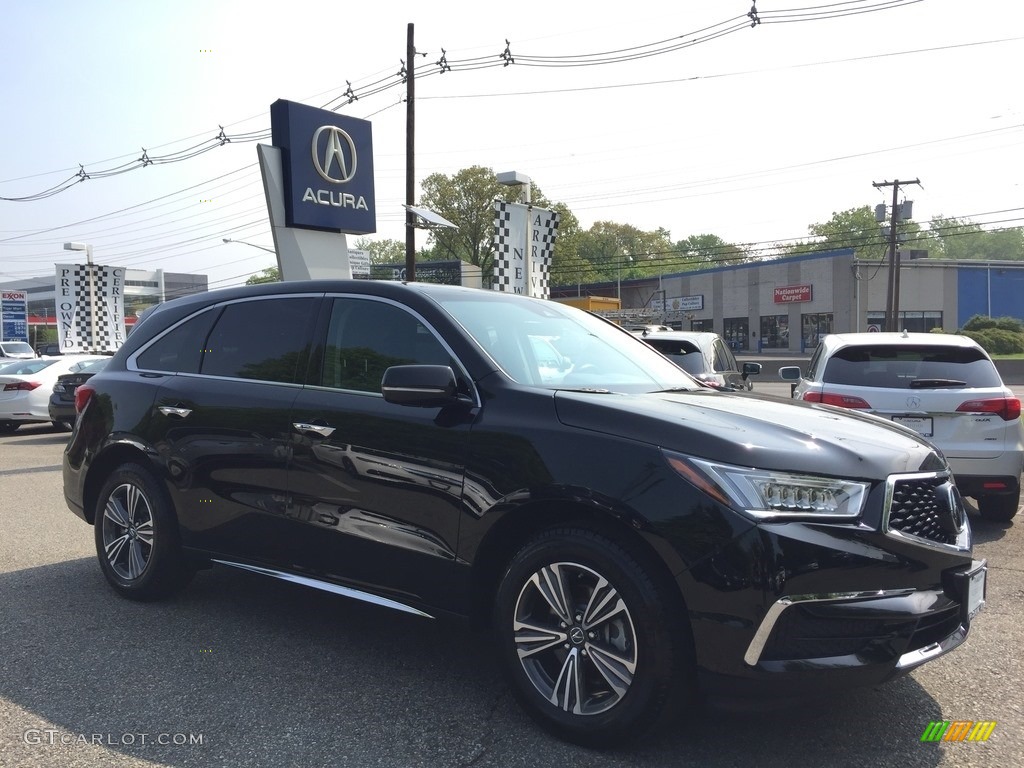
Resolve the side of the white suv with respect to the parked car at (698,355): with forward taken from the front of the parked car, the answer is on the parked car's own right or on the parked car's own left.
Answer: on the parked car's own right

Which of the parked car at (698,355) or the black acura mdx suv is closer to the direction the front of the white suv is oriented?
the parked car

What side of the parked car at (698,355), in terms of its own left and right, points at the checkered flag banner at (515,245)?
left

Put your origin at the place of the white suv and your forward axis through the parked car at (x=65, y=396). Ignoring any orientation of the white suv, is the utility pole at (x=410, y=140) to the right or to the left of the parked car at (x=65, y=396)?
right

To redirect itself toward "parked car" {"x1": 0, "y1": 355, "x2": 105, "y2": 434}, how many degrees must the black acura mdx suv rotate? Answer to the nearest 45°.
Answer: approximately 180°

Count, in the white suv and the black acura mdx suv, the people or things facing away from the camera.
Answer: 1

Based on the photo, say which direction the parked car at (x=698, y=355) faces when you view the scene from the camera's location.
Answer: facing away from the viewer and to the right of the viewer

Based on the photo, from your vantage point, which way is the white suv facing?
away from the camera

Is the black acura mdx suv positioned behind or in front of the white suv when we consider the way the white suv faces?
behind

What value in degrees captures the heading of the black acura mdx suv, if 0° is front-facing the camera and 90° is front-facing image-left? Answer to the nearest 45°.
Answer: approximately 315°

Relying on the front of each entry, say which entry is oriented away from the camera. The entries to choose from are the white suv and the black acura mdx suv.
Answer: the white suv

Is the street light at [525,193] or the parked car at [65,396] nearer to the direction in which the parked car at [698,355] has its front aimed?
the street light
